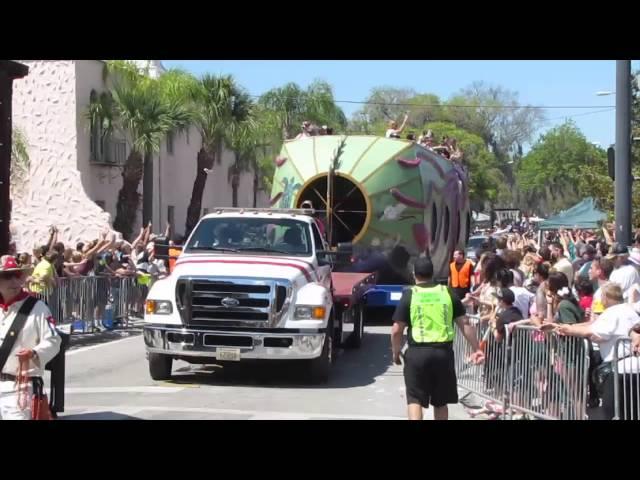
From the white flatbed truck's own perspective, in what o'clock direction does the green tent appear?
The green tent is roughly at 7 o'clock from the white flatbed truck.

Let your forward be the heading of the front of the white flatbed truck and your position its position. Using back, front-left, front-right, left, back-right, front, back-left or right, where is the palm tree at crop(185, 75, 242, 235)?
back

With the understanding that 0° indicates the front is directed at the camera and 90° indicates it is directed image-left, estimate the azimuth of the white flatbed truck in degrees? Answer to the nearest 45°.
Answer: approximately 0°

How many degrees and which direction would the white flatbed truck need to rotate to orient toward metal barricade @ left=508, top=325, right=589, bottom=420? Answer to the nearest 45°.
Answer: approximately 45° to its left

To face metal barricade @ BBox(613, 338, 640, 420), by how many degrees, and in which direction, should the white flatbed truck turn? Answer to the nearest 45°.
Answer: approximately 45° to its left

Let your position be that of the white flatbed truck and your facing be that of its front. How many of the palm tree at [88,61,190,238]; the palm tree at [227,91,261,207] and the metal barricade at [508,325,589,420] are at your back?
2

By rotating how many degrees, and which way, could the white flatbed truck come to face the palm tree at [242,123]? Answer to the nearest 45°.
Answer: approximately 180°

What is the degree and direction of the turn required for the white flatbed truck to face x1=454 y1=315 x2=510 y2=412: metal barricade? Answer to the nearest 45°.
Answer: approximately 45° to its left
